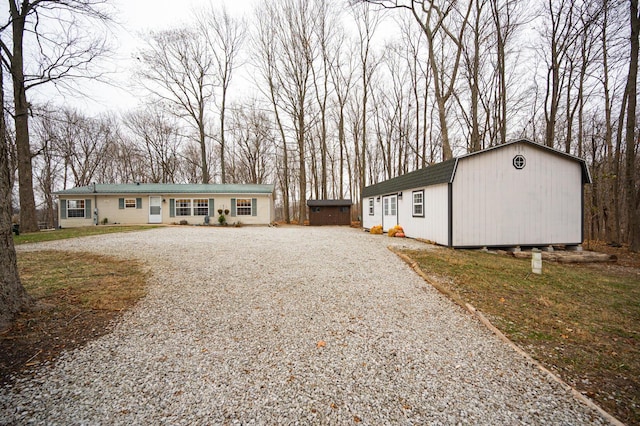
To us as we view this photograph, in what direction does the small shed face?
facing the viewer

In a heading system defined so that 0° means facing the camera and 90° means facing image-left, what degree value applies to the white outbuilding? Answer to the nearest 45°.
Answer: approximately 45°

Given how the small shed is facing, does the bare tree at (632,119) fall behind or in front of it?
in front

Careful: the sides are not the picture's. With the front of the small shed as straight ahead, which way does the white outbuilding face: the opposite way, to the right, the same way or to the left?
to the right

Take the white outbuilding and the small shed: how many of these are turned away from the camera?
0

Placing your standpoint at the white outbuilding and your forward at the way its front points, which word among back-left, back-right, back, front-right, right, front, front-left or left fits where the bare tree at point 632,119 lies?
back

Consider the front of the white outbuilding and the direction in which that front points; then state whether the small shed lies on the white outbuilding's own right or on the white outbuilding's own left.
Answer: on the white outbuilding's own right

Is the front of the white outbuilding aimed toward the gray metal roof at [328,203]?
no

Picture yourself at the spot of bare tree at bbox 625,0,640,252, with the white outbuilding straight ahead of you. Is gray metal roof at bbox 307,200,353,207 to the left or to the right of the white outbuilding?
right

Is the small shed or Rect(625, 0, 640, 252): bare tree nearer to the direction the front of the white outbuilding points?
the small shed
